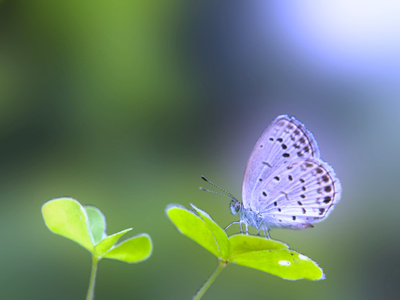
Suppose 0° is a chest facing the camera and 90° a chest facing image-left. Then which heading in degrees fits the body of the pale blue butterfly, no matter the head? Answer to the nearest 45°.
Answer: approximately 90°

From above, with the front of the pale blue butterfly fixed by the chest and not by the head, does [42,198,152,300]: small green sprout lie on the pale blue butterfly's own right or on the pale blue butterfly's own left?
on the pale blue butterfly's own left
